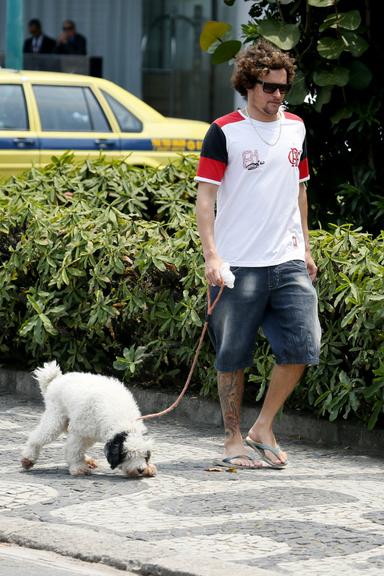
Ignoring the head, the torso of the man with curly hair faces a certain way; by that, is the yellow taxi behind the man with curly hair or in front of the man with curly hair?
behind
